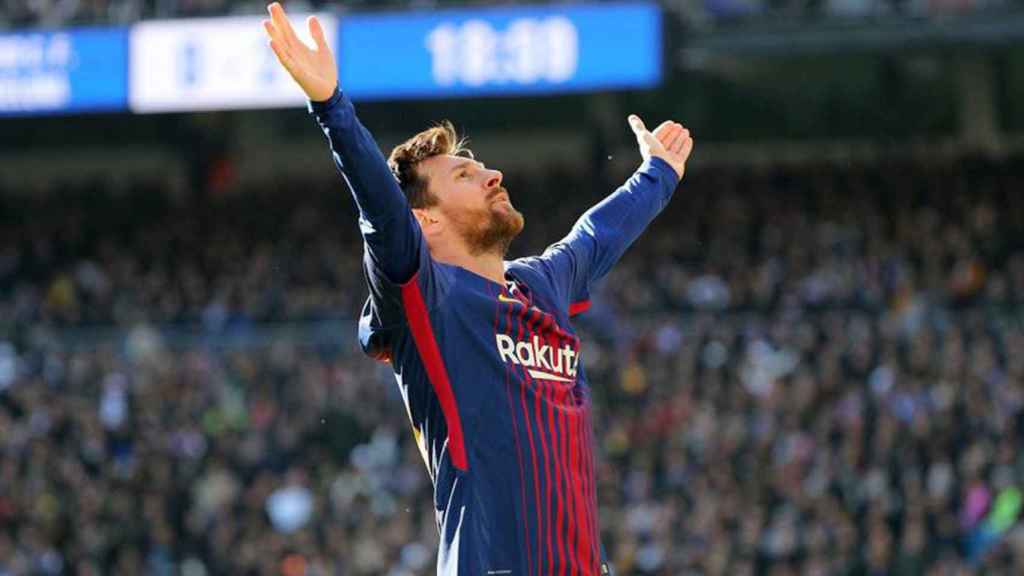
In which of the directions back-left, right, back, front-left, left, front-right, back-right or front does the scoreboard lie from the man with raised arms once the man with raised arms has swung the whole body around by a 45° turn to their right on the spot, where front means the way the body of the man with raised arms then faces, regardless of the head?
back

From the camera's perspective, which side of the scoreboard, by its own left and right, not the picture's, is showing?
front

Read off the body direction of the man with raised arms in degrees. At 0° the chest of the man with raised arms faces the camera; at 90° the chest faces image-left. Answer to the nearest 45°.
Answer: approximately 315°
